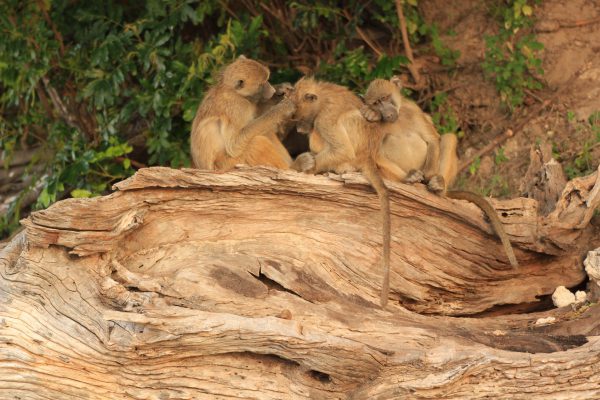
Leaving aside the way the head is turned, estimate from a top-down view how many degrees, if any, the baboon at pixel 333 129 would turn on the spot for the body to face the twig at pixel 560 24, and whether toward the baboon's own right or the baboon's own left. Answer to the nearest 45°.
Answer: approximately 135° to the baboon's own right

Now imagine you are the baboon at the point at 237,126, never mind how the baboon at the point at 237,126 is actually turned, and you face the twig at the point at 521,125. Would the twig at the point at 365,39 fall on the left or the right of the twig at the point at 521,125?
left

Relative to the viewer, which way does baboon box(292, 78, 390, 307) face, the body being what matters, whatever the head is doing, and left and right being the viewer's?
facing to the left of the viewer

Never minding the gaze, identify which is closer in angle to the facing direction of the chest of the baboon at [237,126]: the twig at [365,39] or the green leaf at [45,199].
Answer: the twig

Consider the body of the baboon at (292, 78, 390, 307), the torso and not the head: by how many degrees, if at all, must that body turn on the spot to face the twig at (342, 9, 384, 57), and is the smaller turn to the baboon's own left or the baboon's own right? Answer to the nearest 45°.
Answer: approximately 90° to the baboon's own right

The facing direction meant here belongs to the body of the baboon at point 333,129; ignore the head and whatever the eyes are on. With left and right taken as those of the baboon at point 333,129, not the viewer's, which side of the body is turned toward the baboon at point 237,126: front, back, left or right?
front

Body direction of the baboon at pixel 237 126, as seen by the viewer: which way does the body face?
to the viewer's right

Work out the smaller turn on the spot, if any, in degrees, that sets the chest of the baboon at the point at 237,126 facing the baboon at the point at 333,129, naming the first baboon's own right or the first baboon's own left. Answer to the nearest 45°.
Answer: approximately 45° to the first baboon's own right

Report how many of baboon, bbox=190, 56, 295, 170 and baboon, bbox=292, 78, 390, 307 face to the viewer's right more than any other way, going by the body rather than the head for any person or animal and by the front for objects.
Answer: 1

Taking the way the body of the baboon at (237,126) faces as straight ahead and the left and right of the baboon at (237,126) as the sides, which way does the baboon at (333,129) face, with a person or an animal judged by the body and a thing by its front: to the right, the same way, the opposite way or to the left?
the opposite way

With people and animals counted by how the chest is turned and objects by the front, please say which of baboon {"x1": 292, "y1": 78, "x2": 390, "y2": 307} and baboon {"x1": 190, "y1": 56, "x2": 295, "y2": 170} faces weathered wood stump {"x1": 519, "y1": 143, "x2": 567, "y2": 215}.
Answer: baboon {"x1": 190, "y1": 56, "x2": 295, "y2": 170}

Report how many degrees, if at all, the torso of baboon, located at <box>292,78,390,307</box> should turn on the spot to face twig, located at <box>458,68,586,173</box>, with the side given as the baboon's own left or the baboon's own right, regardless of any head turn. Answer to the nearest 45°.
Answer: approximately 135° to the baboon's own right

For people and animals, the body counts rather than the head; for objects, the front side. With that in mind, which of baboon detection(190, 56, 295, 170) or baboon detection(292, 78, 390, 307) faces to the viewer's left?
baboon detection(292, 78, 390, 307)
